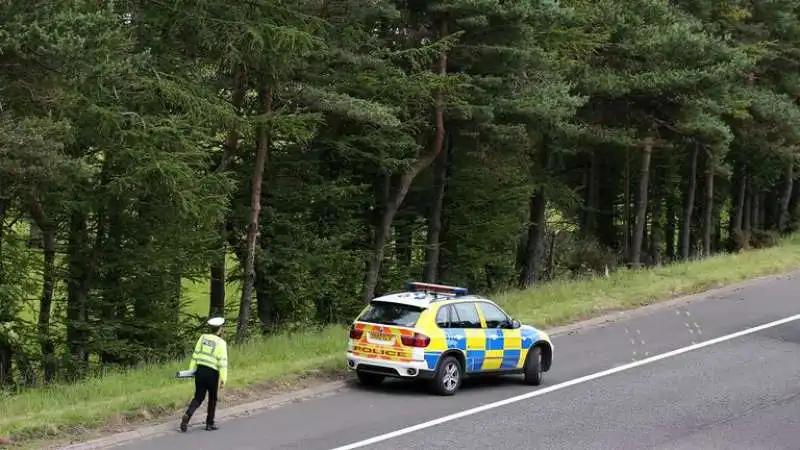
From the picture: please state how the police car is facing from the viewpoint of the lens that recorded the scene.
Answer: facing away from the viewer and to the right of the viewer

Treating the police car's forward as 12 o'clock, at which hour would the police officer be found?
The police officer is roughly at 6 o'clock from the police car.
